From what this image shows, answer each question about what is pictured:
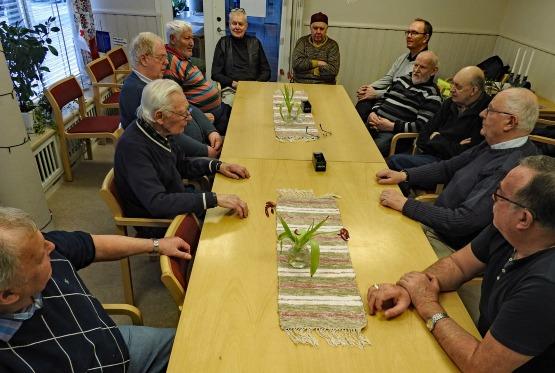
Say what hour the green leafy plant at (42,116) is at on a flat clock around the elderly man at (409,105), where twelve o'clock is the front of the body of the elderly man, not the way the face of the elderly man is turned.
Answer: The green leafy plant is roughly at 1 o'clock from the elderly man.

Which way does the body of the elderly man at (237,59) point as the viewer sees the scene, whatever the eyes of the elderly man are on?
toward the camera

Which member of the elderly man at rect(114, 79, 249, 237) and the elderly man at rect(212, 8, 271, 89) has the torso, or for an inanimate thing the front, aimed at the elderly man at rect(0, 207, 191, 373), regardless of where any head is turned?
the elderly man at rect(212, 8, 271, 89)

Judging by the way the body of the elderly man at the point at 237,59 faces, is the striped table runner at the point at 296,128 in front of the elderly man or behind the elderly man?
in front

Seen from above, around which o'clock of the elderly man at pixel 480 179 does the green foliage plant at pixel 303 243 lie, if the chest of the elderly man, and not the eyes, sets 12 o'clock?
The green foliage plant is roughly at 10 o'clock from the elderly man.

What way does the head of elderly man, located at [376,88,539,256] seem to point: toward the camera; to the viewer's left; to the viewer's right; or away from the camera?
to the viewer's left

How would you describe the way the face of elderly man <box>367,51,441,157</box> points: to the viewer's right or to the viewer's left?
to the viewer's left

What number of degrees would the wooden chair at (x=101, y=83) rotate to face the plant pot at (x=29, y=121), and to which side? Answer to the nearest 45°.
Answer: approximately 90° to its right

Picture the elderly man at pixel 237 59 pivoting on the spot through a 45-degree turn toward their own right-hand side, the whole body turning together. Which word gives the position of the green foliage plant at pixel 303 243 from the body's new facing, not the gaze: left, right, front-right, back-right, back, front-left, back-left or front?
front-left

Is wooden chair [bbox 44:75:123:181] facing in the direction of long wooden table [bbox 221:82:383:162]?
yes

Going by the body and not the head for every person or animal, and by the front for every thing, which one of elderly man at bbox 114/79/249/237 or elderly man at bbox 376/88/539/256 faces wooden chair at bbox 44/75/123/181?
elderly man at bbox 376/88/539/256

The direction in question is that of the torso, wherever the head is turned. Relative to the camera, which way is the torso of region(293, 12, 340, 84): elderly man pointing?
toward the camera

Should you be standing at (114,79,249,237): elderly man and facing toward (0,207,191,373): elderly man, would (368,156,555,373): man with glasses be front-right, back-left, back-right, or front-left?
front-left

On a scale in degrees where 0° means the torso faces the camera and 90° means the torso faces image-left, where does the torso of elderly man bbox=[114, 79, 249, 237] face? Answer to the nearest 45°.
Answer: approximately 270°

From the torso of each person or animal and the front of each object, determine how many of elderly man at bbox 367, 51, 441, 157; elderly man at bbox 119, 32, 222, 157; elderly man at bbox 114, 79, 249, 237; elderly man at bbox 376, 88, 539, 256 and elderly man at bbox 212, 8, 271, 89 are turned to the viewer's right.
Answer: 2

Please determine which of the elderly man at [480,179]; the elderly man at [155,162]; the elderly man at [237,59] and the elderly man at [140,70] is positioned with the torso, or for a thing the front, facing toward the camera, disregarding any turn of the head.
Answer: the elderly man at [237,59]

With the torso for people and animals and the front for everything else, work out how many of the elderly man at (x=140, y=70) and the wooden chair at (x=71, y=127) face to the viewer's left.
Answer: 0

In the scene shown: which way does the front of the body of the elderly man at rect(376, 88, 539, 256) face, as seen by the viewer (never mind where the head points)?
to the viewer's left

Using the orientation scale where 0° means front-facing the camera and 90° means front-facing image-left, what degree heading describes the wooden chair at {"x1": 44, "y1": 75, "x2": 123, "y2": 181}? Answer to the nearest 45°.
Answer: approximately 315°

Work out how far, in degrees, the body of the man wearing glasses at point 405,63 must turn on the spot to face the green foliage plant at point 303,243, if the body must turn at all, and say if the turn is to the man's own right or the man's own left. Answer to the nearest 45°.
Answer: approximately 45° to the man's own left
